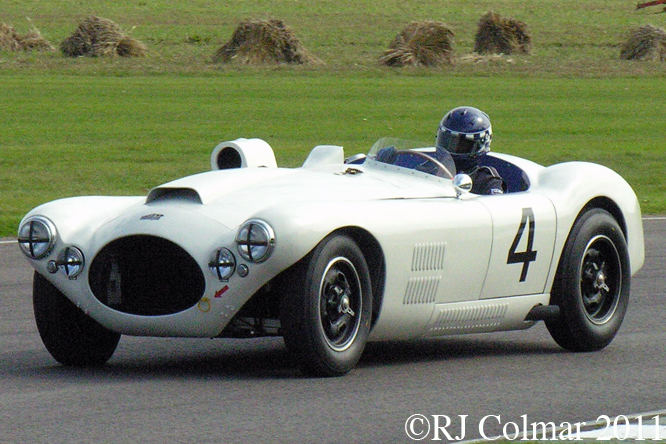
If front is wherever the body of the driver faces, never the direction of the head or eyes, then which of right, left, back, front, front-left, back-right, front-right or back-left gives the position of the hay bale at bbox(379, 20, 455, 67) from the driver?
back-right

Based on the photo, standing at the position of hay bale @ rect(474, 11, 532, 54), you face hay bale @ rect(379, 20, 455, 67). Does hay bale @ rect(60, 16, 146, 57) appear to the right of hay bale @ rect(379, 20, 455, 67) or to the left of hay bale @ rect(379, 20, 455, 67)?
right

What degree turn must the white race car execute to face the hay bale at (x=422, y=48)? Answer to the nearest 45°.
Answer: approximately 135° to its right

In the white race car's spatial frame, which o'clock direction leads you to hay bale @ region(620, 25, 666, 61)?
The hay bale is roughly at 5 o'clock from the white race car.

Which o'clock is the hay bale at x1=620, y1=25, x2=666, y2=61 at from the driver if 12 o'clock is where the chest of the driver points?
The hay bale is roughly at 5 o'clock from the driver.

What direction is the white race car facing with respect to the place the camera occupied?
facing the viewer and to the left of the viewer

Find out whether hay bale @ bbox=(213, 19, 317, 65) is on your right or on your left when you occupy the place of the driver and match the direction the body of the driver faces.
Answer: on your right

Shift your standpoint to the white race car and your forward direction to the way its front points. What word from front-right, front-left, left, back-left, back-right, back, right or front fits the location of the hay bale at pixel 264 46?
back-right

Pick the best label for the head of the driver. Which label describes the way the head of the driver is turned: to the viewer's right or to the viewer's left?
to the viewer's left

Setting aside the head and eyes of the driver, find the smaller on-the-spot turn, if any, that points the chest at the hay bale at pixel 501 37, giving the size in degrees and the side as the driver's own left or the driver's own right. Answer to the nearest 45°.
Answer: approximately 135° to the driver's own right
